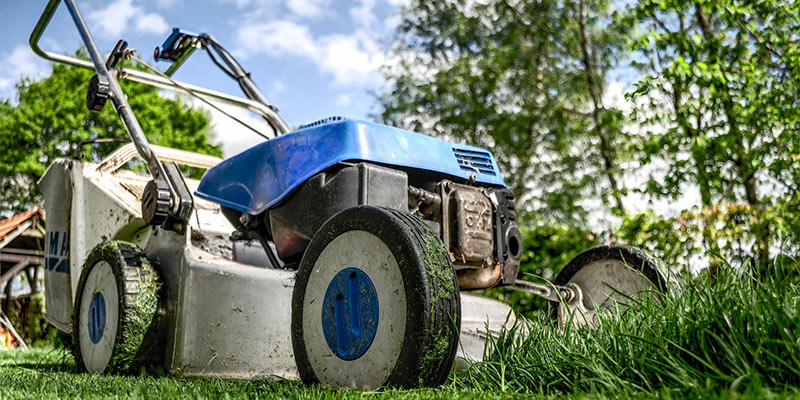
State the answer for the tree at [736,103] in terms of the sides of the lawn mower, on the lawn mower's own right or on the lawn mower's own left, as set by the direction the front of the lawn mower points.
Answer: on the lawn mower's own left

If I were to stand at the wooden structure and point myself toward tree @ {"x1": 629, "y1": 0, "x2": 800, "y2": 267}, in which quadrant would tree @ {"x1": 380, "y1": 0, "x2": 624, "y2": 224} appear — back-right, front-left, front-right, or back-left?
front-left

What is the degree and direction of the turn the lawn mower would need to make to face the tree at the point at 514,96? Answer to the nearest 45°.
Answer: approximately 135° to its left

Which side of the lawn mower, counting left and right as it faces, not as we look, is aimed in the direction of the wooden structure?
back

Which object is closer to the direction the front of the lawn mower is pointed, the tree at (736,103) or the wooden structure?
the tree

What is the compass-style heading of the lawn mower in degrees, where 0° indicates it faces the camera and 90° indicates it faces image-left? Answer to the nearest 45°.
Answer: approximately 315°

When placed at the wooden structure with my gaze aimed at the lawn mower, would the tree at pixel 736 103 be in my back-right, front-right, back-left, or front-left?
front-left

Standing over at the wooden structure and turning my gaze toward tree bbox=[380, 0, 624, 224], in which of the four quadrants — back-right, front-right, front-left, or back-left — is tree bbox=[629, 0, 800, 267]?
front-right

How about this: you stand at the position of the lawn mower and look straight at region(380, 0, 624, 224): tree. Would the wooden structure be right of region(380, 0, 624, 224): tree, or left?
left
